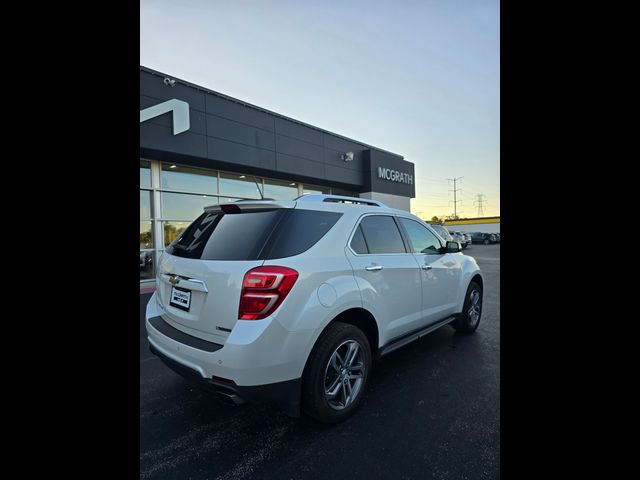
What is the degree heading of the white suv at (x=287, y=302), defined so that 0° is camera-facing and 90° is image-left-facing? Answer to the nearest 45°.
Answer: approximately 225°

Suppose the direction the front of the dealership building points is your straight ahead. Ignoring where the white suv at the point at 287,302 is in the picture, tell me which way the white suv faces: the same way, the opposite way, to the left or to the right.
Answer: to the left

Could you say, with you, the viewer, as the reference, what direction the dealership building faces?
facing the viewer and to the right of the viewer

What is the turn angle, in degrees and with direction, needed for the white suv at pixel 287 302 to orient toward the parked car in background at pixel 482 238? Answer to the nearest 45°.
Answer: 0° — it already faces it

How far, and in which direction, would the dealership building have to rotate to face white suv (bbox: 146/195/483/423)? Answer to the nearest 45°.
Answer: approximately 45° to its right

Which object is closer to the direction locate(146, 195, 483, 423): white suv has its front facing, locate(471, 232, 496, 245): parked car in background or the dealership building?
the parked car in background

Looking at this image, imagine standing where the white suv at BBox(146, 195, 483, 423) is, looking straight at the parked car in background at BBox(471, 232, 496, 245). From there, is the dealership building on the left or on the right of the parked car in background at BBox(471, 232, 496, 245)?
left

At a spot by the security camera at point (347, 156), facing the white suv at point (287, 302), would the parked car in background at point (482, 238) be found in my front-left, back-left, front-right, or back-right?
back-left

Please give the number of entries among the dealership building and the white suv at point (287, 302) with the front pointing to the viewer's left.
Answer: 0

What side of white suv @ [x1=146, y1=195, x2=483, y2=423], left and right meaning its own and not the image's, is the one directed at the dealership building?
left

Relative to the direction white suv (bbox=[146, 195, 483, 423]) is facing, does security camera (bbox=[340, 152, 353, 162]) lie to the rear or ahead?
ahead

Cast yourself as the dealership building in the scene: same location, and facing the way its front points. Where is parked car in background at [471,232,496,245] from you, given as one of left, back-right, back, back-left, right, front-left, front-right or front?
left
